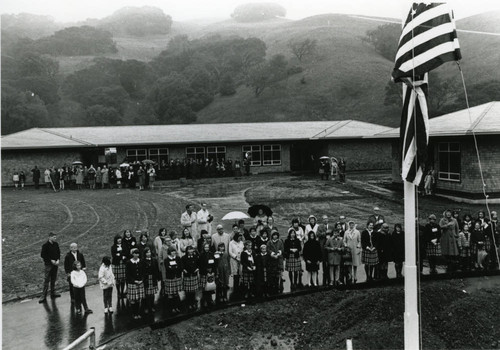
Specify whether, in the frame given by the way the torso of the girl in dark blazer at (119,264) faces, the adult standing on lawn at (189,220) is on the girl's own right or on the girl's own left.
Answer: on the girl's own left

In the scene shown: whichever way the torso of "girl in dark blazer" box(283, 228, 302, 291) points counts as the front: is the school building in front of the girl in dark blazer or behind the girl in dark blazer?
behind

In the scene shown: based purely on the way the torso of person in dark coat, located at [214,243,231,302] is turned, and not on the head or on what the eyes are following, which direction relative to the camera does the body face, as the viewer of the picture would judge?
toward the camera

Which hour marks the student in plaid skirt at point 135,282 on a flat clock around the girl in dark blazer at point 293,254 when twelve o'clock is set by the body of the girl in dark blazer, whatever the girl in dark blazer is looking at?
The student in plaid skirt is roughly at 2 o'clock from the girl in dark blazer.

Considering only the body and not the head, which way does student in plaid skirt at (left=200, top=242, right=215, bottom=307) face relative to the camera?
toward the camera

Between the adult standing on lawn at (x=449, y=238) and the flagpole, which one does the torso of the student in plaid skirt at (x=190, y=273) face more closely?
the flagpole

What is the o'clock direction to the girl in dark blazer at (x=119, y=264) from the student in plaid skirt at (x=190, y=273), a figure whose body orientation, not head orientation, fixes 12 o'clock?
The girl in dark blazer is roughly at 4 o'clock from the student in plaid skirt.

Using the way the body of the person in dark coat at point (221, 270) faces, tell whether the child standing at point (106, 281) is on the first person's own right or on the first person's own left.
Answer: on the first person's own right

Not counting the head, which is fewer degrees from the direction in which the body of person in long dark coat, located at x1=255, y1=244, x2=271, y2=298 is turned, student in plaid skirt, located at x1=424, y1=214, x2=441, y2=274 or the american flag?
the american flag

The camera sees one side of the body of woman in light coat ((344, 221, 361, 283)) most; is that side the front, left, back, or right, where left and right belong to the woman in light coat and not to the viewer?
front

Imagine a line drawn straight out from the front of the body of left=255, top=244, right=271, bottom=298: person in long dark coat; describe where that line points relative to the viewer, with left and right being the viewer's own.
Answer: facing the viewer

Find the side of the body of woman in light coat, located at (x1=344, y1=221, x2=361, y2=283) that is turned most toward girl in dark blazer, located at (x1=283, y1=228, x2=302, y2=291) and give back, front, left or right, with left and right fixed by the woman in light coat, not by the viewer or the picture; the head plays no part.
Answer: right

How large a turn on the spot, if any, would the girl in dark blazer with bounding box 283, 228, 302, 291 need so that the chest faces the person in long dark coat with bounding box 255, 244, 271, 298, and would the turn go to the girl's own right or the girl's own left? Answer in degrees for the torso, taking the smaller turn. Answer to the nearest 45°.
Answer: approximately 45° to the girl's own right

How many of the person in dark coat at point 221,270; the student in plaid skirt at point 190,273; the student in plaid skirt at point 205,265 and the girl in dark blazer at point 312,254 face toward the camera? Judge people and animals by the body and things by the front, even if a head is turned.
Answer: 4
